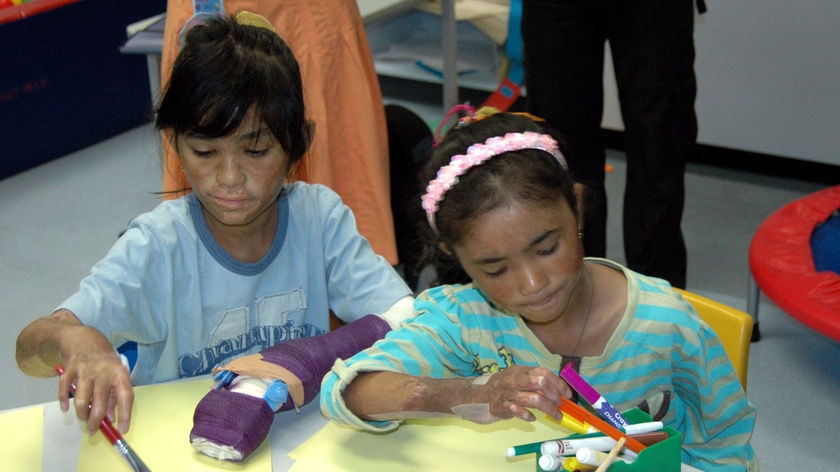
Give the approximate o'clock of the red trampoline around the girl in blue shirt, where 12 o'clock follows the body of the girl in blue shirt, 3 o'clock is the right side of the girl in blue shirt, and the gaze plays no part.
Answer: The red trampoline is roughly at 8 o'clock from the girl in blue shirt.

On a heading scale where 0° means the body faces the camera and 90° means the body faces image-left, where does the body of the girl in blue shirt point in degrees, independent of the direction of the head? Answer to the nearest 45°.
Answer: approximately 0°

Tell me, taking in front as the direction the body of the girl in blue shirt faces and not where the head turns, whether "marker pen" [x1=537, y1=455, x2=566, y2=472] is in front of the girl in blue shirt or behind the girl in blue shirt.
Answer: in front

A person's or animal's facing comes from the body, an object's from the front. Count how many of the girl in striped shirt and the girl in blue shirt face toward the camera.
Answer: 2

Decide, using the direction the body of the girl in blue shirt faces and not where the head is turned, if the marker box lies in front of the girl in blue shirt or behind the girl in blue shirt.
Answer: in front
